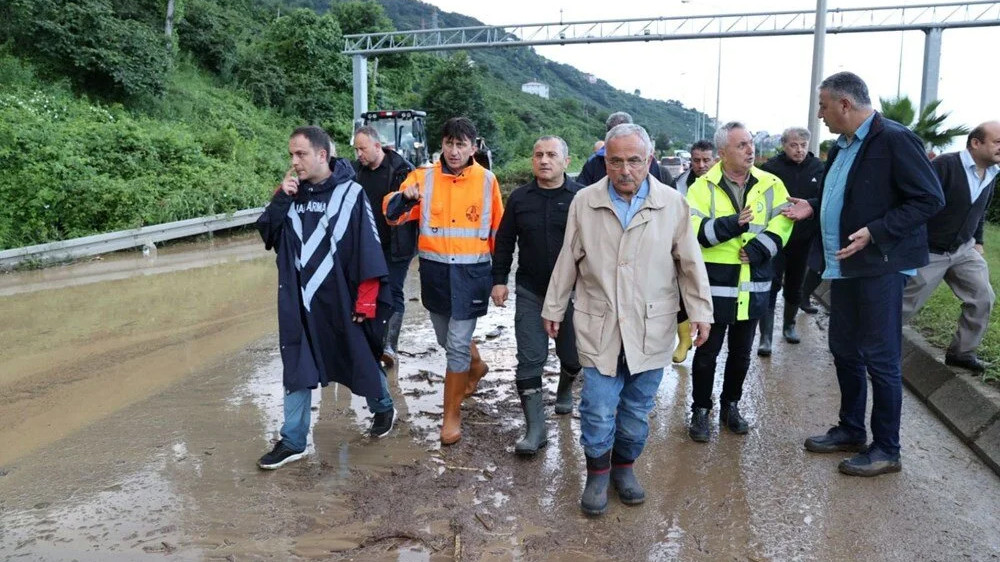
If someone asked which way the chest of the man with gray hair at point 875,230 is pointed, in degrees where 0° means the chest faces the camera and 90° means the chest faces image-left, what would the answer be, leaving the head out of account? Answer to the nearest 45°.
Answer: approximately 90°

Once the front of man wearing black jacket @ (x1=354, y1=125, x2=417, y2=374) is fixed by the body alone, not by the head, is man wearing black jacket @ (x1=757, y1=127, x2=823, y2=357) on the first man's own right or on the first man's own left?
on the first man's own left

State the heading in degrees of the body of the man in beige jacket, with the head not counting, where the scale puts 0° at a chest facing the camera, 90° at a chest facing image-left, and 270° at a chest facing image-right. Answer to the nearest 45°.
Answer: approximately 0°

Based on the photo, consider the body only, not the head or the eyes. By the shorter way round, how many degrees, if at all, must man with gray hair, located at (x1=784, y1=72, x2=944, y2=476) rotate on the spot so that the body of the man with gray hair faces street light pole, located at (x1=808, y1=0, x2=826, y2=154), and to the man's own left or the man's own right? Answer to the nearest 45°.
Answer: approximately 90° to the man's own right

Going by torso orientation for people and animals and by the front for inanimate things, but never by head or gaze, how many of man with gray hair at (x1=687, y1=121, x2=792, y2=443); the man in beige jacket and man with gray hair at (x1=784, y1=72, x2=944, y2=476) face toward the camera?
2

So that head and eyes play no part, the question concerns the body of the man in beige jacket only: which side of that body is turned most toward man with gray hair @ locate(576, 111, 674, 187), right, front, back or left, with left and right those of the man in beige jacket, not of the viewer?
back

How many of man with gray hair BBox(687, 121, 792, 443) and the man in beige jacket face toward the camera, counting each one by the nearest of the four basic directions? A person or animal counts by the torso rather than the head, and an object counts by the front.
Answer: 2

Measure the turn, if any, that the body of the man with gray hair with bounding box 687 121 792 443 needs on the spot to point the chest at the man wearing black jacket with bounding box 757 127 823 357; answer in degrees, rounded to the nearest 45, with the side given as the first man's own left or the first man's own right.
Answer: approximately 180°

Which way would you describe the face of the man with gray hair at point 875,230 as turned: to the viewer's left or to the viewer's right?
to the viewer's left

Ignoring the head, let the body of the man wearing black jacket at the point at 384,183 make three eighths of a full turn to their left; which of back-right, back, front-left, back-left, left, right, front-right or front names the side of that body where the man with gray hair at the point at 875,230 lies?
front-right

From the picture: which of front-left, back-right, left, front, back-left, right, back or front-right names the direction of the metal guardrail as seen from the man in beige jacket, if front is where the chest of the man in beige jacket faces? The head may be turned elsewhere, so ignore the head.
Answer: back-right
